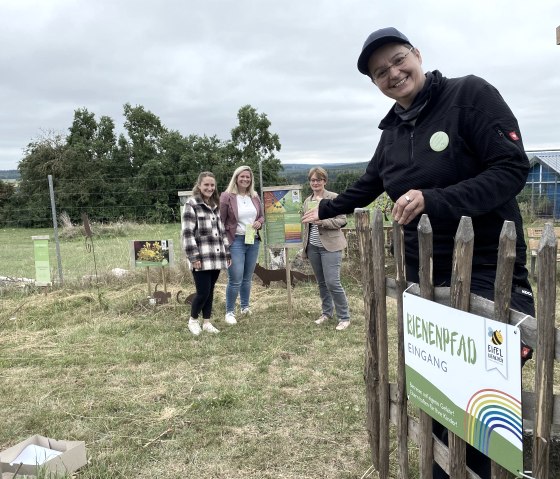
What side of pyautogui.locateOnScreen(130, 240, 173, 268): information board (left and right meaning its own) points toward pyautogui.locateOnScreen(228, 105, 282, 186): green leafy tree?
back

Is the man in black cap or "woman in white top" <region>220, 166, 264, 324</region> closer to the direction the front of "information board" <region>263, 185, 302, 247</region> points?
the man in black cap

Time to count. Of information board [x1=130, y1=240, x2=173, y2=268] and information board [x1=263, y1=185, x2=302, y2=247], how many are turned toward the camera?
2

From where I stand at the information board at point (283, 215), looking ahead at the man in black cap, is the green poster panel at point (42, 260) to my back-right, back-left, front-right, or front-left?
back-right

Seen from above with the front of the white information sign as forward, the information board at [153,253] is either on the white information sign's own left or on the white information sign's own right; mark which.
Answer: on the white information sign's own right

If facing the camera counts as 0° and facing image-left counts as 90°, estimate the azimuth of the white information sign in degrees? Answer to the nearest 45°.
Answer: approximately 45°

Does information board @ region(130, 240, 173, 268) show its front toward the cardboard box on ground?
yes
